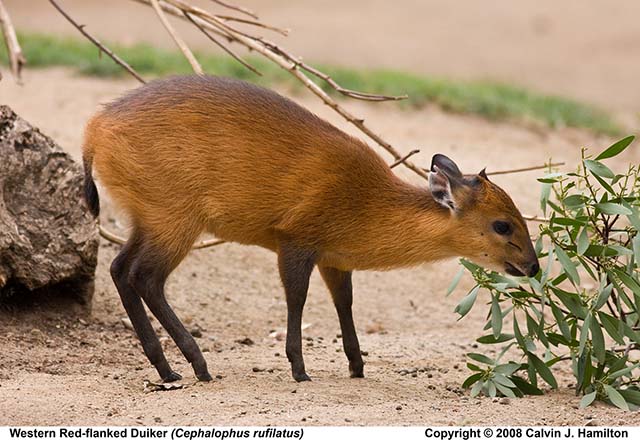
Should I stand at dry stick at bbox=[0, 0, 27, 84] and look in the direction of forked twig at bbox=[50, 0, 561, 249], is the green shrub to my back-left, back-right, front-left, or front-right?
front-right

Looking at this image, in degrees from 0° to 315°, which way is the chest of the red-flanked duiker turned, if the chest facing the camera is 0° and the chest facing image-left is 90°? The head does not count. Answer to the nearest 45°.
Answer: approximately 270°

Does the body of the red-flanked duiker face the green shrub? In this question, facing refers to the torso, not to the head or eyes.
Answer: yes

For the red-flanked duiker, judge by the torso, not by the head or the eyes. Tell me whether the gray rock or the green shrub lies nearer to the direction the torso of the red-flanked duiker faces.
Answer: the green shrub

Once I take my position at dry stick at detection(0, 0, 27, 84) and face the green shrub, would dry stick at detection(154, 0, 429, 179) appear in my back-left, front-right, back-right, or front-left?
front-left

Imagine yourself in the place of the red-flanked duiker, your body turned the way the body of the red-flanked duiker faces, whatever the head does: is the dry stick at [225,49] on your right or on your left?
on your left
